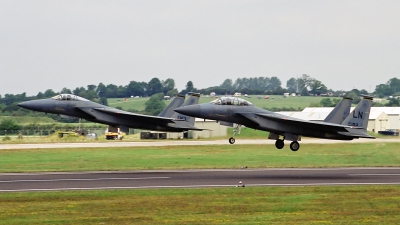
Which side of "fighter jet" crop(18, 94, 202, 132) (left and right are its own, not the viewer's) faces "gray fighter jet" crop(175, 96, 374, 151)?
back

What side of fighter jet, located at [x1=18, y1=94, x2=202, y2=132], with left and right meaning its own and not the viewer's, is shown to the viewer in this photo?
left
